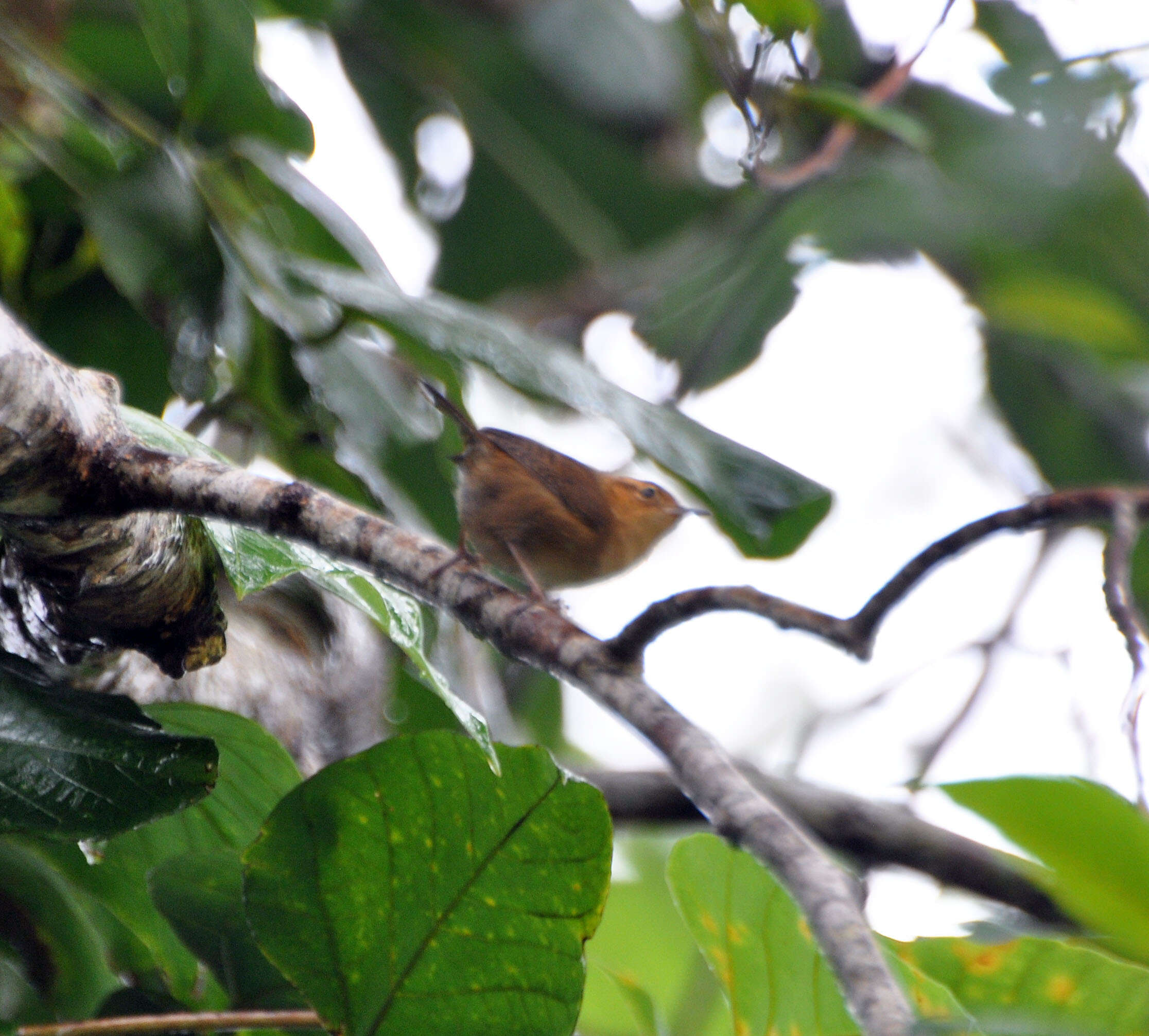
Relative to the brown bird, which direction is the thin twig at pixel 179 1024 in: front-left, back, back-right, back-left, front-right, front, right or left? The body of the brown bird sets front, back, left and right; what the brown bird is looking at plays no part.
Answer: right

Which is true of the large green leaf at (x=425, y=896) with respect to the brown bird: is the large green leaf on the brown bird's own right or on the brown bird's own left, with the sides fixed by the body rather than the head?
on the brown bird's own right

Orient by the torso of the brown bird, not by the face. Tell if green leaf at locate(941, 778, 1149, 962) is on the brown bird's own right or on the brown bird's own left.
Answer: on the brown bird's own right

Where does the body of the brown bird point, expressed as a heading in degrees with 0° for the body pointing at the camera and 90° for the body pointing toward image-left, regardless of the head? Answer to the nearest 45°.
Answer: approximately 270°

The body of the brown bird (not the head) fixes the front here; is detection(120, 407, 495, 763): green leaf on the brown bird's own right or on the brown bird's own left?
on the brown bird's own right
